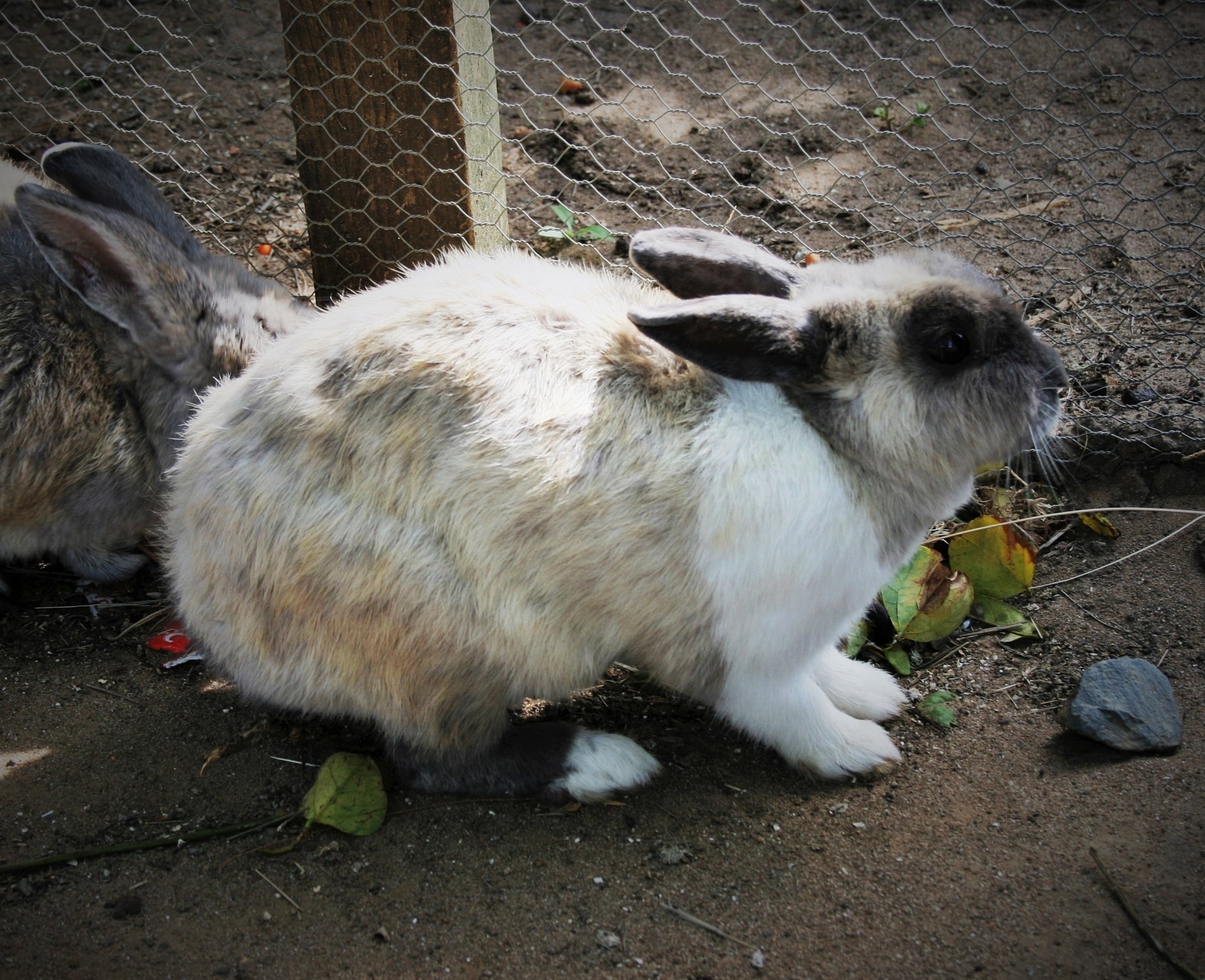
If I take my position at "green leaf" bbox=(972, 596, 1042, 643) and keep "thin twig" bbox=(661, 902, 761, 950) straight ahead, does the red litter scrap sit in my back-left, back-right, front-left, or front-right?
front-right

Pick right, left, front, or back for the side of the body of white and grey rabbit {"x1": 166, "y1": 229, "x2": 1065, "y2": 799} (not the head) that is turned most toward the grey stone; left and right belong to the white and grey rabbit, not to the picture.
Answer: front

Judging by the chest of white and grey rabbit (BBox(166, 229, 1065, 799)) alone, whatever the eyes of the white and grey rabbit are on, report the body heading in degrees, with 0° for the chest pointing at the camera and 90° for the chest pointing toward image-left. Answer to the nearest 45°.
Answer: approximately 270°

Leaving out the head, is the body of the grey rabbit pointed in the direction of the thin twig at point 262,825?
no

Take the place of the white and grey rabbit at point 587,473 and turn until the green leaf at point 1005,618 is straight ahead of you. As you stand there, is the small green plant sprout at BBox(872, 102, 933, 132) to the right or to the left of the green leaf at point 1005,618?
left

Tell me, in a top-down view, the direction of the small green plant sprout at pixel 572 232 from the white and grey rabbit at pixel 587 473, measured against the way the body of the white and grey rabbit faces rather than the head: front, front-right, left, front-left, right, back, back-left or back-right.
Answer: left

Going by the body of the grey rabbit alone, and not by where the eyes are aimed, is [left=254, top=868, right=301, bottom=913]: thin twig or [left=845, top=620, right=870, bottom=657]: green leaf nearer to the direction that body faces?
the green leaf

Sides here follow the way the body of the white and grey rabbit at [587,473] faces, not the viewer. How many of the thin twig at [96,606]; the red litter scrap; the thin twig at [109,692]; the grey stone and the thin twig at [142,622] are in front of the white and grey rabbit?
1

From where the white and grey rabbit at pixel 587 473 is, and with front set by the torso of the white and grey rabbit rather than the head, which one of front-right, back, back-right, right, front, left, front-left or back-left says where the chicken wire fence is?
left

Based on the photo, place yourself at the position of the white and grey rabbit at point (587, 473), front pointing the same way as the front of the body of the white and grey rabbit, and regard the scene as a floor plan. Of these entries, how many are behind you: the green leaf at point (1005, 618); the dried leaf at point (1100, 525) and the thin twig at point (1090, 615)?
0

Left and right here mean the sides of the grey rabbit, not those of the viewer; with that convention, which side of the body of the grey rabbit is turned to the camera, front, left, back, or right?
right

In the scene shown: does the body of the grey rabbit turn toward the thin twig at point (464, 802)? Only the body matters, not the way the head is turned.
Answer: no

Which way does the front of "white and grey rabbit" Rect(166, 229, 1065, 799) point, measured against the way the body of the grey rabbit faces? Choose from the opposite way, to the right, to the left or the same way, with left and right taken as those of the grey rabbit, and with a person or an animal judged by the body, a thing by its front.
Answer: the same way

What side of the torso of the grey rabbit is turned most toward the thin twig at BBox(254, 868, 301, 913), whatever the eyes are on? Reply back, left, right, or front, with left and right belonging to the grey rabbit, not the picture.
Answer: right

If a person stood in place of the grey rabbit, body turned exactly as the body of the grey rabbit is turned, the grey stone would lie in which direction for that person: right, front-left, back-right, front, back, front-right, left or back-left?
front-right
